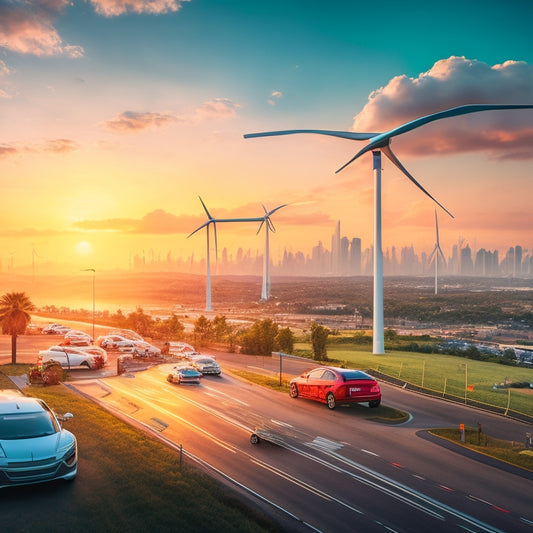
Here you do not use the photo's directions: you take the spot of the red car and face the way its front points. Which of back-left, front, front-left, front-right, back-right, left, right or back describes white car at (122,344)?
front

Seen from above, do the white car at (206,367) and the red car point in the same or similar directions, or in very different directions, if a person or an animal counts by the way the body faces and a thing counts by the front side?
very different directions

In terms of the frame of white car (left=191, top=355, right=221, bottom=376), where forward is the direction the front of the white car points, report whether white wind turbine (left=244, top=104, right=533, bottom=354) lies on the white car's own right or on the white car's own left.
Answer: on the white car's own left

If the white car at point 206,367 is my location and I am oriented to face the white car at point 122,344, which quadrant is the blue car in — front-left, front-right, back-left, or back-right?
back-left

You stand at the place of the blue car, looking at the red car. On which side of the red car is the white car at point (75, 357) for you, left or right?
left

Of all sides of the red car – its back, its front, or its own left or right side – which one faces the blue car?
left

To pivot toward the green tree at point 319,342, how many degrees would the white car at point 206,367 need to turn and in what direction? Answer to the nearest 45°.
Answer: approximately 90° to its left

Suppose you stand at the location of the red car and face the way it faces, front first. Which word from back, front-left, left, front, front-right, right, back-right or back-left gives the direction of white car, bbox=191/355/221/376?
front

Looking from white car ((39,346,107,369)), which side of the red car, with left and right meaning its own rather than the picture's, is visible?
front

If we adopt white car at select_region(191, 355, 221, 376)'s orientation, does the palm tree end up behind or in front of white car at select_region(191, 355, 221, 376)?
behind

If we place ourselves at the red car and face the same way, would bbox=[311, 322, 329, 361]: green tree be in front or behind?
in front

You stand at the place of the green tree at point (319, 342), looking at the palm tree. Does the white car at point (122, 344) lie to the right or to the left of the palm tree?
right

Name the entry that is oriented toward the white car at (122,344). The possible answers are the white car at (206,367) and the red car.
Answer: the red car

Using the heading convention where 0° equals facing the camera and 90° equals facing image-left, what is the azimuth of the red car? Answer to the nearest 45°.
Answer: approximately 135°

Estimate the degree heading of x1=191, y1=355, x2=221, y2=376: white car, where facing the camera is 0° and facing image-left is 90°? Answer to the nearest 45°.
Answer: approximately 315°
